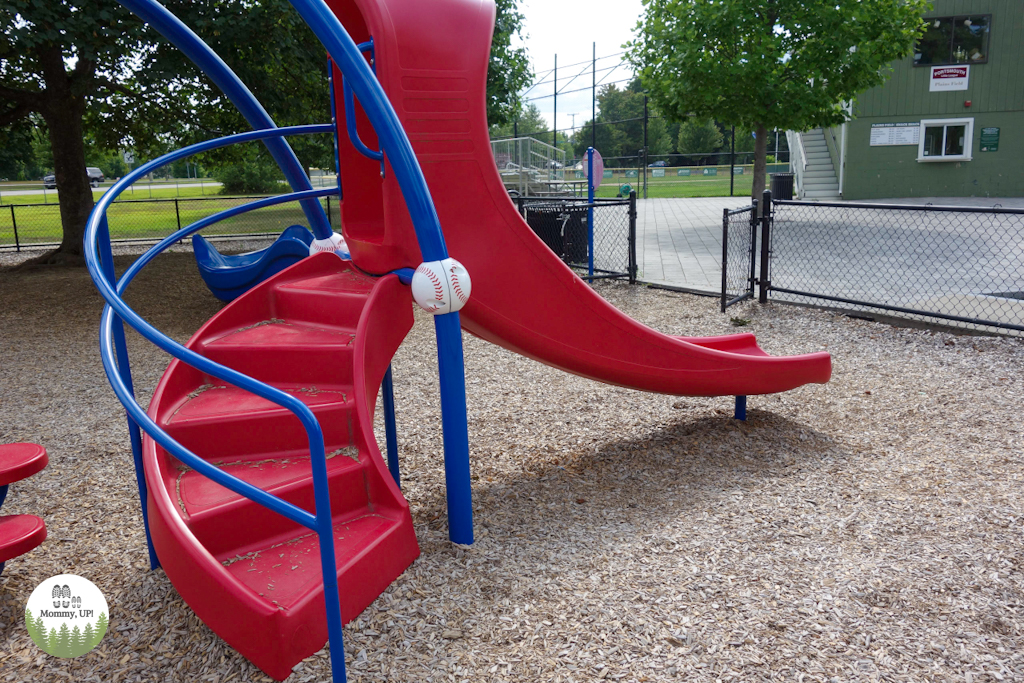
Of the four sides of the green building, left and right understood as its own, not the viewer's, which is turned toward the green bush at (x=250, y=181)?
right

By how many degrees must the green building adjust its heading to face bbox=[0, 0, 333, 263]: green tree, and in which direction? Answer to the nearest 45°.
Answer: approximately 45° to its right

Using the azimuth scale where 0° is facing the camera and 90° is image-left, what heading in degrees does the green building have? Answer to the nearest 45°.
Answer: approximately 0°

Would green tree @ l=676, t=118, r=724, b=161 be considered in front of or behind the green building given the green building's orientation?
behind
